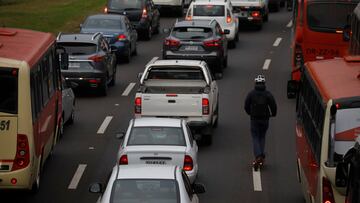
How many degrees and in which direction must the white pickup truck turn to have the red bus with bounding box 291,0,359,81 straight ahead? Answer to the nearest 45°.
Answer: approximately 45° to its right

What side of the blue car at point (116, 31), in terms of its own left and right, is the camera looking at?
back

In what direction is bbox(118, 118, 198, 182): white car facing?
away from the camera

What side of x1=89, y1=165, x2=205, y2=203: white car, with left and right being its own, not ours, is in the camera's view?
back

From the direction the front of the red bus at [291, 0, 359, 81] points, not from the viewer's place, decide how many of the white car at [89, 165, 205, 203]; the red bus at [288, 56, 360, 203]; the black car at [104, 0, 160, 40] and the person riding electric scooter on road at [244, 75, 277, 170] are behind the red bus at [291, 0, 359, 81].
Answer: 3

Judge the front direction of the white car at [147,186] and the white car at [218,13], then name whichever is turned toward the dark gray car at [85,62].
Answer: the white car at [147,186]

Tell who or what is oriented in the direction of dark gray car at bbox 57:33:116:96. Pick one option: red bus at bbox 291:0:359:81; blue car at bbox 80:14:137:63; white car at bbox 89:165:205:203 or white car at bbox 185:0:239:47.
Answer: white car at bbox 89:165:205:203

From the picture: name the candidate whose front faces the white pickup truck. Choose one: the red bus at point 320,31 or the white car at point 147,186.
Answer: the white car

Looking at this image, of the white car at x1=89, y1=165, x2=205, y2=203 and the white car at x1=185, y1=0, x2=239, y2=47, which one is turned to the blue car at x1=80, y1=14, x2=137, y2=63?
the white car at x1=89, y1=165, x2=205, y2=203

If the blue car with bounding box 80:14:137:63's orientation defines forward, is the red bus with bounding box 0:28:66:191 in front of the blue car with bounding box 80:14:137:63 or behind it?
behind

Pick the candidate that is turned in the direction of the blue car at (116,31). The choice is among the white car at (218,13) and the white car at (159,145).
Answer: the white car at (159,145)

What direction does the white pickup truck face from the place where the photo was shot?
facing away from the viewer

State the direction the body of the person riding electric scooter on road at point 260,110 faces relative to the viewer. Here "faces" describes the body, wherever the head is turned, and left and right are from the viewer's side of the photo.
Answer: facing away from the viewer

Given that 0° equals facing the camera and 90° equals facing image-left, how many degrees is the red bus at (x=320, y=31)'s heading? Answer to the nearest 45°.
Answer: approximately 180°
